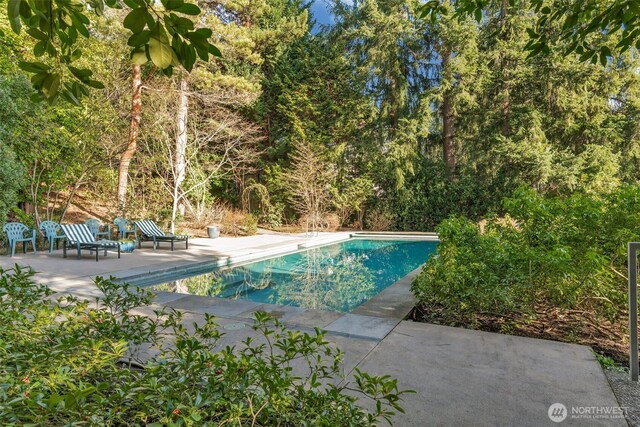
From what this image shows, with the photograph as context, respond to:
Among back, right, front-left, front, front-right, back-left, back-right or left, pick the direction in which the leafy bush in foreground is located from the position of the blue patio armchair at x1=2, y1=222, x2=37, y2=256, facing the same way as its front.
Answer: front-right

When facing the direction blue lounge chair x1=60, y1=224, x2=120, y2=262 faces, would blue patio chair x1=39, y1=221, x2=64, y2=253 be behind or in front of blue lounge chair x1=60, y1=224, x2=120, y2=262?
behind

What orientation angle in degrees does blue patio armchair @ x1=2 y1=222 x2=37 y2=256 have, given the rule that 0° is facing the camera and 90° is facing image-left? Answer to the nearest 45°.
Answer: approximately 315°

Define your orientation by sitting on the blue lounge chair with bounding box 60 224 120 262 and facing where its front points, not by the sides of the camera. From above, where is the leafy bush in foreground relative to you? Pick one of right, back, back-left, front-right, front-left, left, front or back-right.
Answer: front-right

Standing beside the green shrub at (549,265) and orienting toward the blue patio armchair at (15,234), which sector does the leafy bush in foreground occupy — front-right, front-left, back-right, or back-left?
front-left

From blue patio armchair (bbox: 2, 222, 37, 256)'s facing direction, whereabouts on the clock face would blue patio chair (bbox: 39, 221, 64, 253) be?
blue patio chair (bbox: 39, 221, 64, 253) is roughly at 10 o'clock from blue patio armchair (bbox: 2, 222, 37, 256).

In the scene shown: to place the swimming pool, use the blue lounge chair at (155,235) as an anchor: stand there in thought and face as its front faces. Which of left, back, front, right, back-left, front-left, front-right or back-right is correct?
front

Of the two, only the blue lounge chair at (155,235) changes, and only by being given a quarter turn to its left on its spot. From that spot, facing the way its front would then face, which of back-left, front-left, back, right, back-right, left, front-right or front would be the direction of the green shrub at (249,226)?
front

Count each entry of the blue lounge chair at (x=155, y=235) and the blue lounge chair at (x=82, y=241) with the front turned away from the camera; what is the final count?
0

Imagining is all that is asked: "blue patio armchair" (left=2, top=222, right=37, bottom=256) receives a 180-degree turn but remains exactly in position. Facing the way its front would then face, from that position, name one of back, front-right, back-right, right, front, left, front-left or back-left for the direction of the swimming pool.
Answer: back

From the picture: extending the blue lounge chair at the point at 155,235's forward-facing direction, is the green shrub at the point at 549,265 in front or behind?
in front

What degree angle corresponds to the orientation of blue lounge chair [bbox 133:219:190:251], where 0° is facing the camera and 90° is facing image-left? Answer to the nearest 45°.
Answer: approximately 315°

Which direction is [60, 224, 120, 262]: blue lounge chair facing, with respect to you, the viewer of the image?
facing the viewer and to the right of the viewer

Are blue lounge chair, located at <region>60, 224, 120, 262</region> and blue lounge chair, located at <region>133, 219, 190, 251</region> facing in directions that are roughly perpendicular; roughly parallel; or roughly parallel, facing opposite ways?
roughly parallel

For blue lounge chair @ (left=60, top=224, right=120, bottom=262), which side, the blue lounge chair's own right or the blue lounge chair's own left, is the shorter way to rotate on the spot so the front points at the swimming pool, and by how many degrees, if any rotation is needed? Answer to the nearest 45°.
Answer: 0° — it already faces it
